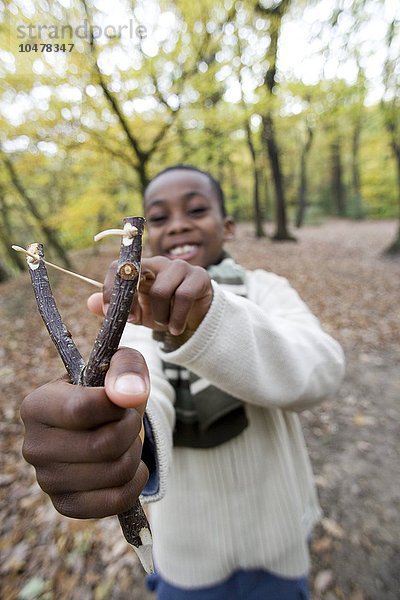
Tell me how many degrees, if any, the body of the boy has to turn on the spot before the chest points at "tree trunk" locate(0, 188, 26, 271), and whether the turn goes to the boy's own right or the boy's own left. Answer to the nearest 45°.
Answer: approximately 135° to the boy's own right

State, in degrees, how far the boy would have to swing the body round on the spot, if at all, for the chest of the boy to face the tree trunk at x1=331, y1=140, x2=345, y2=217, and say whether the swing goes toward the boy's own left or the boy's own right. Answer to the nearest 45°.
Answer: approximately 135° to the boy's own left

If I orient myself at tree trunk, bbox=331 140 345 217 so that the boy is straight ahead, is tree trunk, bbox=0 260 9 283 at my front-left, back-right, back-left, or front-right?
front-right

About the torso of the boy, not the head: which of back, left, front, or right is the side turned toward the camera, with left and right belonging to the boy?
front

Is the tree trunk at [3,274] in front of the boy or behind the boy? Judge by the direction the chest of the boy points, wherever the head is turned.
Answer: behind

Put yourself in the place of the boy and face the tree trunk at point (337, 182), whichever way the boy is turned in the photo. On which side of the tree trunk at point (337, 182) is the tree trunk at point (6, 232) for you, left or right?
left

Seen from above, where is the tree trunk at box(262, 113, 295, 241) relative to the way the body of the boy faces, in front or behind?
behind

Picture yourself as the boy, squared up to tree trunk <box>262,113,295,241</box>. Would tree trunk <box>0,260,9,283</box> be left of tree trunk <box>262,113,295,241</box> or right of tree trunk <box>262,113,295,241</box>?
left
